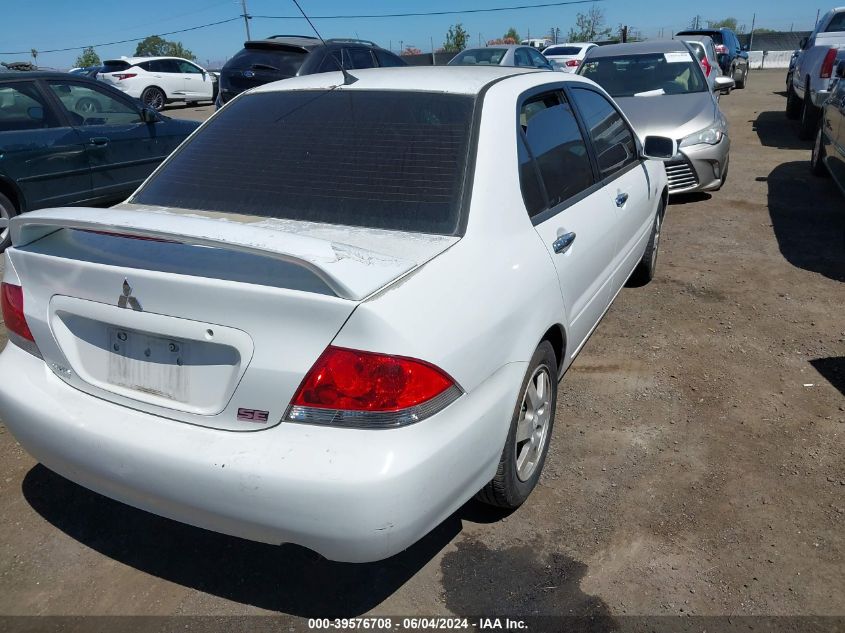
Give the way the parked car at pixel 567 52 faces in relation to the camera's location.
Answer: facing away from the viewer and to the right of the viewer

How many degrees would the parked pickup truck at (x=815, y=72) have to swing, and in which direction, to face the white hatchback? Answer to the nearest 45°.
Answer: approximately 45° to its left

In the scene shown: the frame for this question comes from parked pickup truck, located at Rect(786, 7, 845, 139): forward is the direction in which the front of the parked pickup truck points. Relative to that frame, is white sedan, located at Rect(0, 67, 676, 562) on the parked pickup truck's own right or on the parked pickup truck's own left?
on the parked pickup truck's own left

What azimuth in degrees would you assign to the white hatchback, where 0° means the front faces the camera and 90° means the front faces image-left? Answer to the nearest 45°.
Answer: approximately 225°

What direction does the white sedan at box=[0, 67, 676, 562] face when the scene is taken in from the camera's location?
facing away from the viewer and to the right of the viewer

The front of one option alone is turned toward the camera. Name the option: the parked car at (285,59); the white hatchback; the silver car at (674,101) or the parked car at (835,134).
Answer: the silver car

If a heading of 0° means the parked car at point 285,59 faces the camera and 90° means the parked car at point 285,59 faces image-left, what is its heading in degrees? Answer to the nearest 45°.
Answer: approximately 225°

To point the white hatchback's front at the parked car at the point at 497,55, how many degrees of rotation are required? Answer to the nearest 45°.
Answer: approximately 90° to its right

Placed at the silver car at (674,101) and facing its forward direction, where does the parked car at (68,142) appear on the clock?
The parked car is roughly at 2 o'clock from the silver car.
